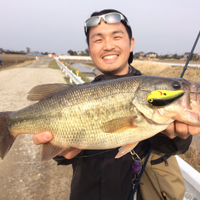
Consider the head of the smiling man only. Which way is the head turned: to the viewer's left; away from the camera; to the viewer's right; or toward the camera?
toward the camera

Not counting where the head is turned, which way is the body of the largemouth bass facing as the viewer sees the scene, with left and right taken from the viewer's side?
facing to the right of the viewer

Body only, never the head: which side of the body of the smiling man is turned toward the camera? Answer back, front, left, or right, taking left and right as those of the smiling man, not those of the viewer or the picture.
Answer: front
